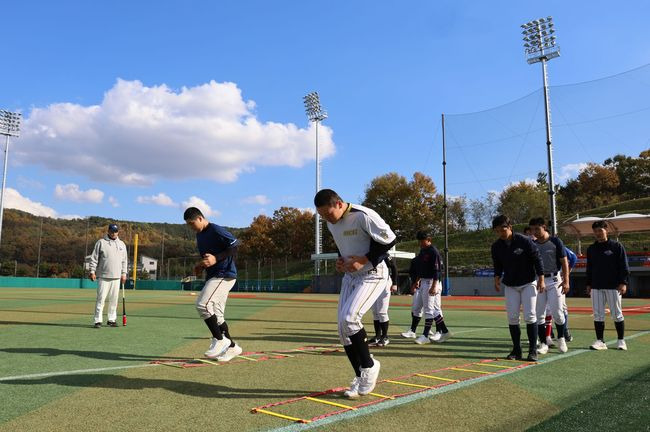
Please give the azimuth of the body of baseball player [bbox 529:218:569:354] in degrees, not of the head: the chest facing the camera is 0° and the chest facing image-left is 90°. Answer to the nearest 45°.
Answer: approximately 45°

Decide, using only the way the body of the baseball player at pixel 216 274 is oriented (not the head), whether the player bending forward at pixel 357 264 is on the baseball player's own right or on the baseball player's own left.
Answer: on the baseball player's own left

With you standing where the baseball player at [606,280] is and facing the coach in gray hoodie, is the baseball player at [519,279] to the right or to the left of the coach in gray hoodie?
left

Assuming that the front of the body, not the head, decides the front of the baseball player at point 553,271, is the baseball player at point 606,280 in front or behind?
behind

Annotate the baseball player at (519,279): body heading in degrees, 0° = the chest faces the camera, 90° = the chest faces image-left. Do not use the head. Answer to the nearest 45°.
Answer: approximately 45°

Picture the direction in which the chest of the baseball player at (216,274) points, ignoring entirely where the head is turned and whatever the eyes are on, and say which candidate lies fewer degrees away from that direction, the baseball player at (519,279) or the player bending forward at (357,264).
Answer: the player bending forward

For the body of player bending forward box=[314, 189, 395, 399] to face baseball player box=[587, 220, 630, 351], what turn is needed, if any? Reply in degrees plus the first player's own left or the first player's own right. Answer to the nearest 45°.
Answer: approximately 180°
